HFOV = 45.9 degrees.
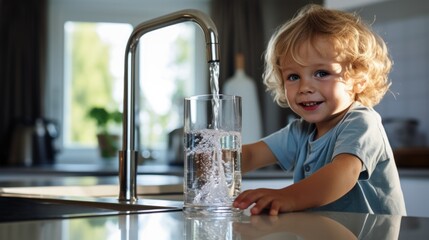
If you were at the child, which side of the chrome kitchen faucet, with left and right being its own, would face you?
front

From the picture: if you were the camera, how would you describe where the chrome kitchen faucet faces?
facing to the right of the viewer

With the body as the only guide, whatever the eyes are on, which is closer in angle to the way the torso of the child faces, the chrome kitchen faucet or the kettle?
the chrome kitchen faucet

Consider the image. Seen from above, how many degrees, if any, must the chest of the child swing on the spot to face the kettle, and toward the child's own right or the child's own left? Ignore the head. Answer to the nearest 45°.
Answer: approximately 90° to the child's own right

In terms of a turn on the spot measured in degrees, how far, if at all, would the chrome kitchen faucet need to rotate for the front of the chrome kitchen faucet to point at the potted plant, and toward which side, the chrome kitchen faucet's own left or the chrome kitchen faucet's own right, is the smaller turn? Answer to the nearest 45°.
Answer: approximately 90° to the chrome kitchen faucet's own left

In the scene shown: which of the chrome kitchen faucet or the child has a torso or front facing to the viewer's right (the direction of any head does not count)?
the chrome kitchen faucet

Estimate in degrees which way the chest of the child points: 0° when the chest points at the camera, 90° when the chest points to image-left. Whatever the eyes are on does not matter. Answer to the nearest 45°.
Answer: approximately 45°

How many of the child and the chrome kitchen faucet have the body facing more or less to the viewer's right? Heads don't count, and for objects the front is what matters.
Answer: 1
